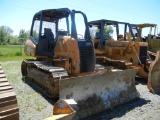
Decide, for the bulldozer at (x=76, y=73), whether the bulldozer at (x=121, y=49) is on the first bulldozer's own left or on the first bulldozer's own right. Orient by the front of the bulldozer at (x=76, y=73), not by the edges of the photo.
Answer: on the first bulldozer's own left

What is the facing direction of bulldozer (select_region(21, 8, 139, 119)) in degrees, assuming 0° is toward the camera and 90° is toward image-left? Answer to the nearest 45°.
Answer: approximately 315°

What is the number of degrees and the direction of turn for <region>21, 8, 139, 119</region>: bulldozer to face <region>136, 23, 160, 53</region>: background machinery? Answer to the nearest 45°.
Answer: approximately 90° to its left

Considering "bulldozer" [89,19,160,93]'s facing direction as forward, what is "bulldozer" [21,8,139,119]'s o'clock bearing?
"bulldozer" [21,8,139,119] is roughly at 2 o'clock from "bulldozer" [89,19,160,93].

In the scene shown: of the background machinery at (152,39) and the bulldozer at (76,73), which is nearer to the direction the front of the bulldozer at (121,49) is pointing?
the bulldozer

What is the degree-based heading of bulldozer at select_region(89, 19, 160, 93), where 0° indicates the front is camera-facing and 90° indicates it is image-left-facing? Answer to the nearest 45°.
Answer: approximately 315°

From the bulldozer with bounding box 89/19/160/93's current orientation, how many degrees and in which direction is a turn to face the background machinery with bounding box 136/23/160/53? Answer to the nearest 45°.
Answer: approximately 135° to its left
